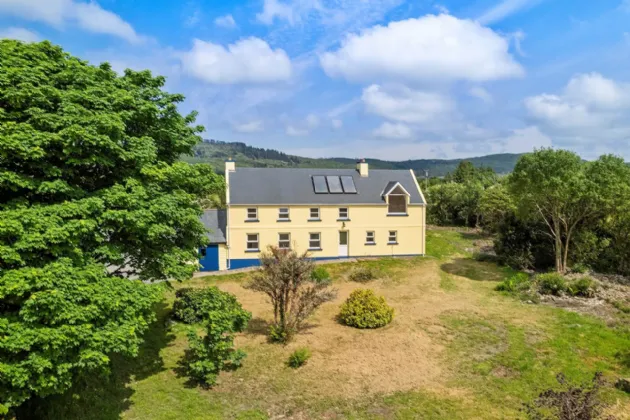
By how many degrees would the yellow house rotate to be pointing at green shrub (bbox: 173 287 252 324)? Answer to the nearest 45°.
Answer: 0° — it already faces it

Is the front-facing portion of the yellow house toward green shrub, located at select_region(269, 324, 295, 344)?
yes

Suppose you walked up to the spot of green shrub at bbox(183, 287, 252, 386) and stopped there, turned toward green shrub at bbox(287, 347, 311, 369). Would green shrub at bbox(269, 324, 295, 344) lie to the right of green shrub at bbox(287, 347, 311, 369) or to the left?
left

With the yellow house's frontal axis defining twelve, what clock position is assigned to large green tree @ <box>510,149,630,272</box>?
The large green tree is roughly at 10 o'clock from the yellow house.

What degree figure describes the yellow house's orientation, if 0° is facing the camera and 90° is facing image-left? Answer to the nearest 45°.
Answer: approximately 0°

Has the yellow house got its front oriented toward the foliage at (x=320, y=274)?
yes

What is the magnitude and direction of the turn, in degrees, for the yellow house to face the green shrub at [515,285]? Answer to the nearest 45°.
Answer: approximately 45° to its left

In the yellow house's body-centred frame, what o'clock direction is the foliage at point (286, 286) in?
The foliage is roughly at 12 o'clock from the yellow house.

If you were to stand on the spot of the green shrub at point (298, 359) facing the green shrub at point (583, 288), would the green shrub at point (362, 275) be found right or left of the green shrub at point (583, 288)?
left
